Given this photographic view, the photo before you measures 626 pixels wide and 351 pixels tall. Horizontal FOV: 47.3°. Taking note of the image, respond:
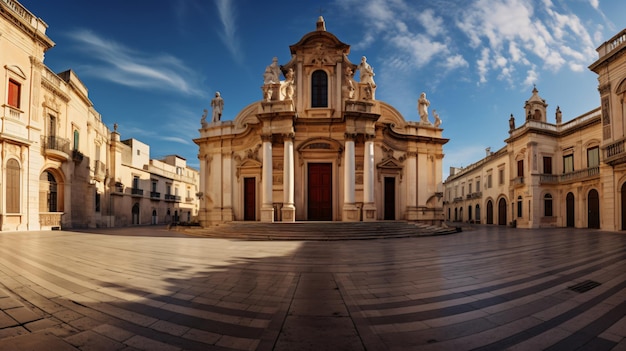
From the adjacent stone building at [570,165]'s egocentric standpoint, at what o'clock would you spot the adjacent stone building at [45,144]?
the adjacent stone building at [45,144] is roughly at 12 o'clock from the adjacent stone building at [570,165].

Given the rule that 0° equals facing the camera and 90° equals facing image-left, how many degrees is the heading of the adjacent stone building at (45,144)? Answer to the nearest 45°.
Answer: approximately 315°

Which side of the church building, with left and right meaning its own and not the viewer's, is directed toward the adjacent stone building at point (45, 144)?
right

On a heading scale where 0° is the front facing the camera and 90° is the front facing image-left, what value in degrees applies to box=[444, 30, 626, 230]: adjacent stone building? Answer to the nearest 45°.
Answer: approximately 45°

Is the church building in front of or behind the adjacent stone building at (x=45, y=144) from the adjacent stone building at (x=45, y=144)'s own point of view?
in front

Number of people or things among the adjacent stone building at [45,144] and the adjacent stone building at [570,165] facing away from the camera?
0

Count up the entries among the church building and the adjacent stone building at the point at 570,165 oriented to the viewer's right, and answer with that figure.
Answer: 0

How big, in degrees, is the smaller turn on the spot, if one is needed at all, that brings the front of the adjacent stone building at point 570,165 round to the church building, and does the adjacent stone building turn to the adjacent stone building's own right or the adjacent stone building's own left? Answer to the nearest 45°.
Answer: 0° — it already faces it

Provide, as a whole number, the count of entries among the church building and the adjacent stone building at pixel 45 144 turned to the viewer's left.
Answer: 0

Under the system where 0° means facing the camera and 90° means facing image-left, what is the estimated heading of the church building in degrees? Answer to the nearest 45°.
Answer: approximately 0°
